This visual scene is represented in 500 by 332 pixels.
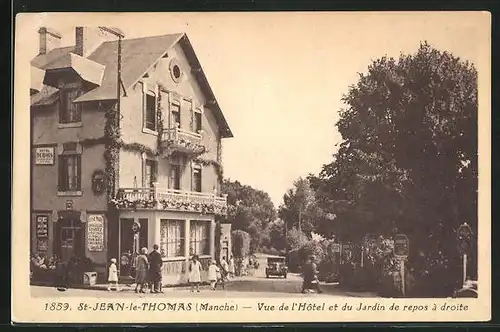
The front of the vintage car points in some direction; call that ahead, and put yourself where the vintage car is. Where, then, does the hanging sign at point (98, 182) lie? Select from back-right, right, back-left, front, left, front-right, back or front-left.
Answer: right

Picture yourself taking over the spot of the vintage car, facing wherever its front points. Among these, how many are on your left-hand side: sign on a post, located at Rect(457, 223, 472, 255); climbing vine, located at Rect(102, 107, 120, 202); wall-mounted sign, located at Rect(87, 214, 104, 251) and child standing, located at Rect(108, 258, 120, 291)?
1

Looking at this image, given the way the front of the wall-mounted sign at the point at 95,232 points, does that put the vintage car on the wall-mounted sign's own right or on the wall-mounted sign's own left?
on the wall-mounted sign's own left

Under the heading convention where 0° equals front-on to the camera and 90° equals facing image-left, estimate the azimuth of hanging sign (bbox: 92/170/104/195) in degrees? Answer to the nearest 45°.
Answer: approximately 0°

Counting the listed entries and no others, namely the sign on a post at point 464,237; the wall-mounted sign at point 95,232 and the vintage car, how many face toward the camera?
3

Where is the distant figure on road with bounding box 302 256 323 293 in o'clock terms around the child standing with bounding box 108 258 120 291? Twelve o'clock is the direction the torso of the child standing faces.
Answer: The distant figure on road is roughly at 9 o'clock from the child standing.

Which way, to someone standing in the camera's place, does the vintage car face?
facing the viewer

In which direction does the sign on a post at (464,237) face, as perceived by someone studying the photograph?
facing the viewer

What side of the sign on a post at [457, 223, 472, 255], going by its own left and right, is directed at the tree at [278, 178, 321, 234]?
back
